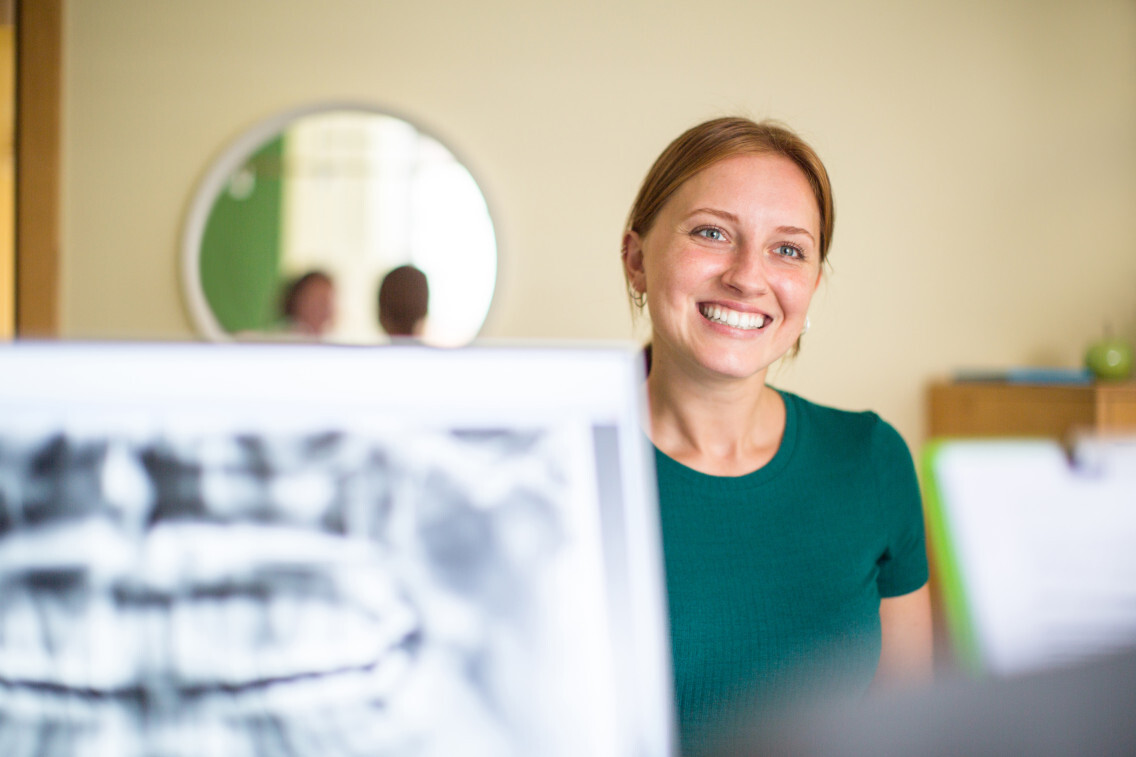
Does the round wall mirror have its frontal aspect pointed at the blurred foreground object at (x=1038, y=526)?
yes

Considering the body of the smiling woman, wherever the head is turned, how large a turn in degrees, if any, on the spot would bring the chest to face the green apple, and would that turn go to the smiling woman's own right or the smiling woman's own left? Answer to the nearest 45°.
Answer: approximately 135° to the smiling woman's own left

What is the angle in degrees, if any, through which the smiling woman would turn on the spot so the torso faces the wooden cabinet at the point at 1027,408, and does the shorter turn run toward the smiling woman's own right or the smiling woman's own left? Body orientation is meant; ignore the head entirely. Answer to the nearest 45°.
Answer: approximately 135° to the smiling woman's own left

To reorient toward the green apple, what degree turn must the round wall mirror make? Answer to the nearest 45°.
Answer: approximately 90° to its left

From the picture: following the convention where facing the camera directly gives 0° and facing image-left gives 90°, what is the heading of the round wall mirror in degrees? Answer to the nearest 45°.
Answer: approximately 0°

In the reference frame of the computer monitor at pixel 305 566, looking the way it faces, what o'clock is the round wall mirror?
The round wall mirror is roughly at 6 o'clock from the computer monitor.

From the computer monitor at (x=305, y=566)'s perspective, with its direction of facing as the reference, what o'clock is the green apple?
The green apple is roughly at 8 o'clock from the computer monitor.

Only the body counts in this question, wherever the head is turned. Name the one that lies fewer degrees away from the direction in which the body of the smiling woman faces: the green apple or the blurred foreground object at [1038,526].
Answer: the blurred foreground object

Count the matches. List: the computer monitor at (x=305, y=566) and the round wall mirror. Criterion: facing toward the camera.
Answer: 2
